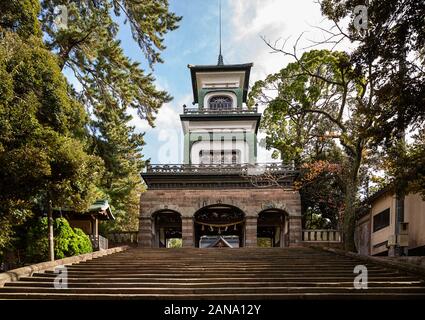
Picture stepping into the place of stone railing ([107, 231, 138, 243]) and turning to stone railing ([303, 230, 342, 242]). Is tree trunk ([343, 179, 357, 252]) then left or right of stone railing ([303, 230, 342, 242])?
right

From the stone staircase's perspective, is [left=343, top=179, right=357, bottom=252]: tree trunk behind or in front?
behind

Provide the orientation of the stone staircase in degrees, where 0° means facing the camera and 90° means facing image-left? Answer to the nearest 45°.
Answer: approximately 0°
